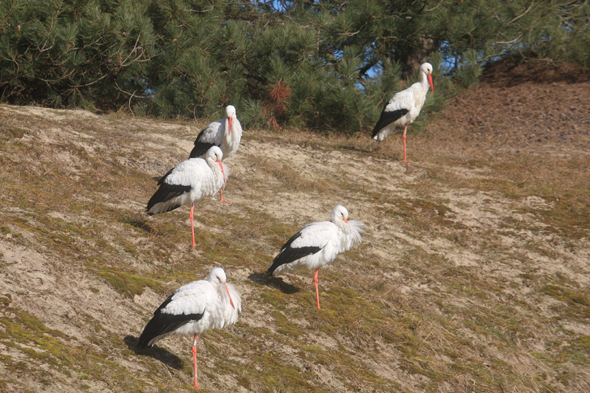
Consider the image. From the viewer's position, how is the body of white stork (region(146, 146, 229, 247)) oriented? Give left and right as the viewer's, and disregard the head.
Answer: facing to the right of the viewer

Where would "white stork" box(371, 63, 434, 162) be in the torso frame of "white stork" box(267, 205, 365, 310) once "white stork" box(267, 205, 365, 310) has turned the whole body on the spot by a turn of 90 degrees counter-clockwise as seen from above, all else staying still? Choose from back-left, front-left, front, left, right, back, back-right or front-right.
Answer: front

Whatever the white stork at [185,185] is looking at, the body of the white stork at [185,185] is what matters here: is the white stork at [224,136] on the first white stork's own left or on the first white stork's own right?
on the first white stork's own left

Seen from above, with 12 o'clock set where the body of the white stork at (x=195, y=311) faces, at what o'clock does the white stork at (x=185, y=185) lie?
the white stork at (x=185, y=185) is roughly at 9 o'clock from the white stork at (x=195, y=311).

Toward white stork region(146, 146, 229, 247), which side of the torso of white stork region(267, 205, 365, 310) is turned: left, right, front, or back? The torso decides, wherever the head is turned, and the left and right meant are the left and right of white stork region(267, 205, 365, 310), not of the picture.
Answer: back

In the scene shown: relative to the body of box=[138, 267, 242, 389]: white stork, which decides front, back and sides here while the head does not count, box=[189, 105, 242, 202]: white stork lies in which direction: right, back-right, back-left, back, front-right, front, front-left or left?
left

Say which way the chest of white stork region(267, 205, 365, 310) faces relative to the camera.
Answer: to the viewer's right

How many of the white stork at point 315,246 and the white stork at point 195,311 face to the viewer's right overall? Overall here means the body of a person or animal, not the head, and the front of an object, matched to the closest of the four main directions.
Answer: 2

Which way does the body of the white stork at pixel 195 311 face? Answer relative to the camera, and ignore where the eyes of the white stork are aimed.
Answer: to the viewer's right

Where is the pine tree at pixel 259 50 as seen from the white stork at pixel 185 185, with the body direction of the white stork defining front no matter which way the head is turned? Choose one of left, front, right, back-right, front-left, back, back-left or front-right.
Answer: left

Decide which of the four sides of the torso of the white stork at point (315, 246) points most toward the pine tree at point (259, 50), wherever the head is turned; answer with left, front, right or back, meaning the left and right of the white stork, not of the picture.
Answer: left

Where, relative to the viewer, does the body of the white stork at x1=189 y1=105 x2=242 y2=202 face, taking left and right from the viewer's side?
facing the viewer and to the right of the viewer

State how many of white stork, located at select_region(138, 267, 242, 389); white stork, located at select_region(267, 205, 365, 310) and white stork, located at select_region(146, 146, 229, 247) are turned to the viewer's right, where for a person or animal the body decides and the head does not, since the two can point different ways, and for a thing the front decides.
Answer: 3
